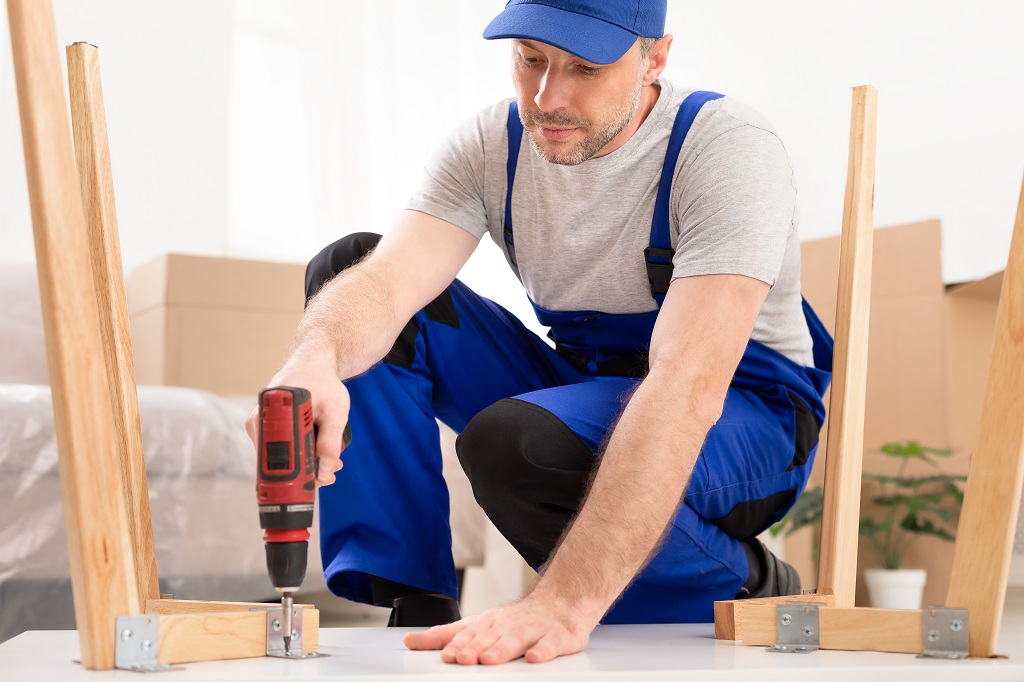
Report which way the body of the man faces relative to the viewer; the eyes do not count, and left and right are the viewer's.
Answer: facing the viewer and to the left of the viewer

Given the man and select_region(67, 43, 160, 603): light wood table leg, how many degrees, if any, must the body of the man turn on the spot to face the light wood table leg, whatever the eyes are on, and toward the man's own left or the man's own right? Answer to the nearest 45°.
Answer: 0° — they already face it

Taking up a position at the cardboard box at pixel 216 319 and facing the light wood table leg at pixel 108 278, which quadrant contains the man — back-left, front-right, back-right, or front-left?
front-left

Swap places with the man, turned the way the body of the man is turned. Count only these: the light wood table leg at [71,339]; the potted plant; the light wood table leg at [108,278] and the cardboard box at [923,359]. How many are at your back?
2

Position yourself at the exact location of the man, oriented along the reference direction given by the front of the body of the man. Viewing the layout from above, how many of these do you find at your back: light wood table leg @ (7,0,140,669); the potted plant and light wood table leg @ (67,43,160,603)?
1

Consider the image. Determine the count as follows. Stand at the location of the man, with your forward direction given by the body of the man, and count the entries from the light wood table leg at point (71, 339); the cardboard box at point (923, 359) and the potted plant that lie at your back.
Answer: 2

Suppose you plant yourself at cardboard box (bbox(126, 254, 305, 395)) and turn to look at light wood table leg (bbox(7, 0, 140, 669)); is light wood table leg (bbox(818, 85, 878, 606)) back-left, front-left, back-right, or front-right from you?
front-left

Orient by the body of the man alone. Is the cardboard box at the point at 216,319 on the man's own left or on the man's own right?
on the man's own right

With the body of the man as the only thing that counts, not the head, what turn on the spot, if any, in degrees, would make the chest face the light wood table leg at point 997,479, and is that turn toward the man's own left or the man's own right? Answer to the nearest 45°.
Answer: approximately 90° to the man's own left

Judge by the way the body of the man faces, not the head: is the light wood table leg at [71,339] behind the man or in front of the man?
in front

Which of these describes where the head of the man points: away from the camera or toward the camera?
toward the camera
